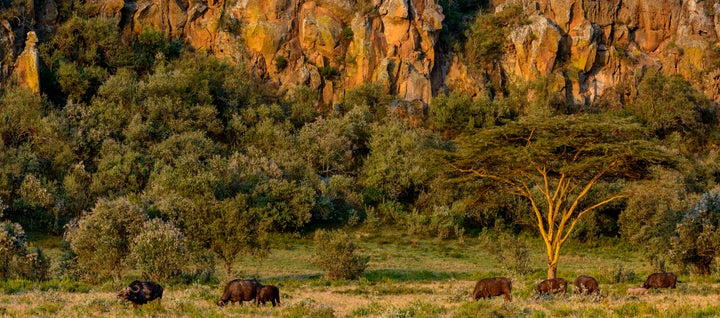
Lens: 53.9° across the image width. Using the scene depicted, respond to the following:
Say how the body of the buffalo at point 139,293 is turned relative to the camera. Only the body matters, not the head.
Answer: to the viewer's left

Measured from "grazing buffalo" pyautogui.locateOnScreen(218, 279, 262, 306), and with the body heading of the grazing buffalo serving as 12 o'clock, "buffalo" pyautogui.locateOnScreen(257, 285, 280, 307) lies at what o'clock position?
The buffalo is roughly at 6 o'clock from the grazing buffalo.

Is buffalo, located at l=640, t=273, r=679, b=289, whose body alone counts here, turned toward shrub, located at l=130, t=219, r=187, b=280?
yes

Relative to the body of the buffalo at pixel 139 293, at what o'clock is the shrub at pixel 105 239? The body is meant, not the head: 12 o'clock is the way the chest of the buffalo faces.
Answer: The shrub is roughly at 3 o'clock from the buffalo.

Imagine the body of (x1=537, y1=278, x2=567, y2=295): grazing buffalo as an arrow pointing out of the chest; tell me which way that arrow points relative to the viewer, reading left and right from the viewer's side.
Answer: facing to the left of the viewer

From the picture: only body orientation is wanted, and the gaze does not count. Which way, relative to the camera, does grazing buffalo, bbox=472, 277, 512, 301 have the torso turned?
to the viewer's left

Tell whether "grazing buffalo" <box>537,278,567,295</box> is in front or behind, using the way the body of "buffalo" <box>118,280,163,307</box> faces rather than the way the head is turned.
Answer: behind

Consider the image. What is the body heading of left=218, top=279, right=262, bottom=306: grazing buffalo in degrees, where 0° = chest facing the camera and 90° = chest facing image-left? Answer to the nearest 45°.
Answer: approximately 90°

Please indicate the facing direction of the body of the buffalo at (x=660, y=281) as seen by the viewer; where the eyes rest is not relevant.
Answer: to the viewer's left

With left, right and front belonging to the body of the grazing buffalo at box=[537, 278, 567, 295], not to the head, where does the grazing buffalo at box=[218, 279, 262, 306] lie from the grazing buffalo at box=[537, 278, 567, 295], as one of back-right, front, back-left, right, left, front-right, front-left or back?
front-left

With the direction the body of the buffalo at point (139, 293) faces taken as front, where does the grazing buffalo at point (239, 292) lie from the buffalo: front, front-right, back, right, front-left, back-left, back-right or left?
back
